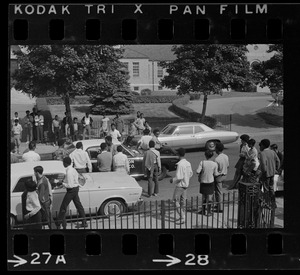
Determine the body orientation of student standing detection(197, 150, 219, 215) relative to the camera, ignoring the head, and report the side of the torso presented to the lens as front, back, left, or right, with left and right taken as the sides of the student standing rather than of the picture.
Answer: back

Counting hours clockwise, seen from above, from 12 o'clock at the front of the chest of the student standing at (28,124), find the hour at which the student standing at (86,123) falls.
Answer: the student standing at (86,123) is roughly at 9 o'clock from the student standing at (28,124).

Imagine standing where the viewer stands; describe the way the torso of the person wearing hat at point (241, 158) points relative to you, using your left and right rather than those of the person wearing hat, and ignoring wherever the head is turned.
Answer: facing to the left of the viewer

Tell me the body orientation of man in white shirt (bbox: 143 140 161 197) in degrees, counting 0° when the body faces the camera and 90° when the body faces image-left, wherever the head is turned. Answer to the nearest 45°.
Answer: approximately 180°

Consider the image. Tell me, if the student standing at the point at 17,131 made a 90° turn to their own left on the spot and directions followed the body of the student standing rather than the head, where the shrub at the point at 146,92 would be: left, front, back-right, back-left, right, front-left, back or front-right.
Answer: front
